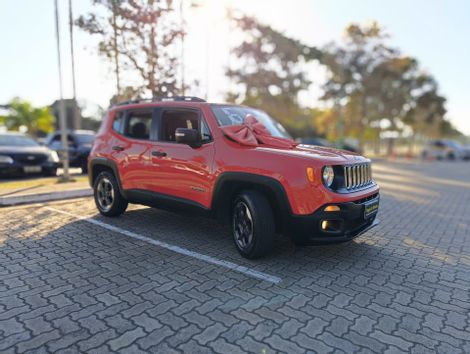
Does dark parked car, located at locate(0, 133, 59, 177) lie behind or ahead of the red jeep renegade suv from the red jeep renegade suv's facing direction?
behind

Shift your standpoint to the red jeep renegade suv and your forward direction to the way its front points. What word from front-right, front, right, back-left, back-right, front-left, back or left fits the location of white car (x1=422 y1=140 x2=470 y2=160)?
left

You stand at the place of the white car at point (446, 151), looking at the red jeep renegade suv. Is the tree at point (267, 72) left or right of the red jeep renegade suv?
right

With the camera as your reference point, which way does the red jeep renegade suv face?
facing the viewer and to the right of the viewer

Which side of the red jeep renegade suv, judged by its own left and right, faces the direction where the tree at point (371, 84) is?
left

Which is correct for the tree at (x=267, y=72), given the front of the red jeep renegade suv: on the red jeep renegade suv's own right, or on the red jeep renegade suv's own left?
on the red jeep renegade suv's own left
